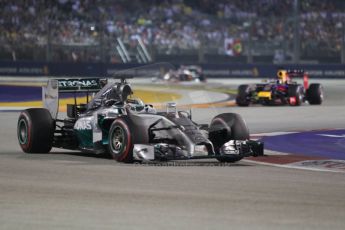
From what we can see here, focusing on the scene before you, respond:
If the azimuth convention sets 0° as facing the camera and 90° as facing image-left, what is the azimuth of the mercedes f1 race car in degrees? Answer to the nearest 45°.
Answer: approximately 315°

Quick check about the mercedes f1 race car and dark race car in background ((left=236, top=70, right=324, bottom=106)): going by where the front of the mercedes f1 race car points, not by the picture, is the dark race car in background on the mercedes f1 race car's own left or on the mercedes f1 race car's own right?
on the mercedes f1 race car's own left

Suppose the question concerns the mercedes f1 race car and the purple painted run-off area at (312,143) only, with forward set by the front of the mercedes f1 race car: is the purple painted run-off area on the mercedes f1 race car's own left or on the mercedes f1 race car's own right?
on the mercedes f1 race car's own left

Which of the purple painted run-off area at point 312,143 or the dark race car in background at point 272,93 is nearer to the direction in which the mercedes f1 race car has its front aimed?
the purple painted run-off area
